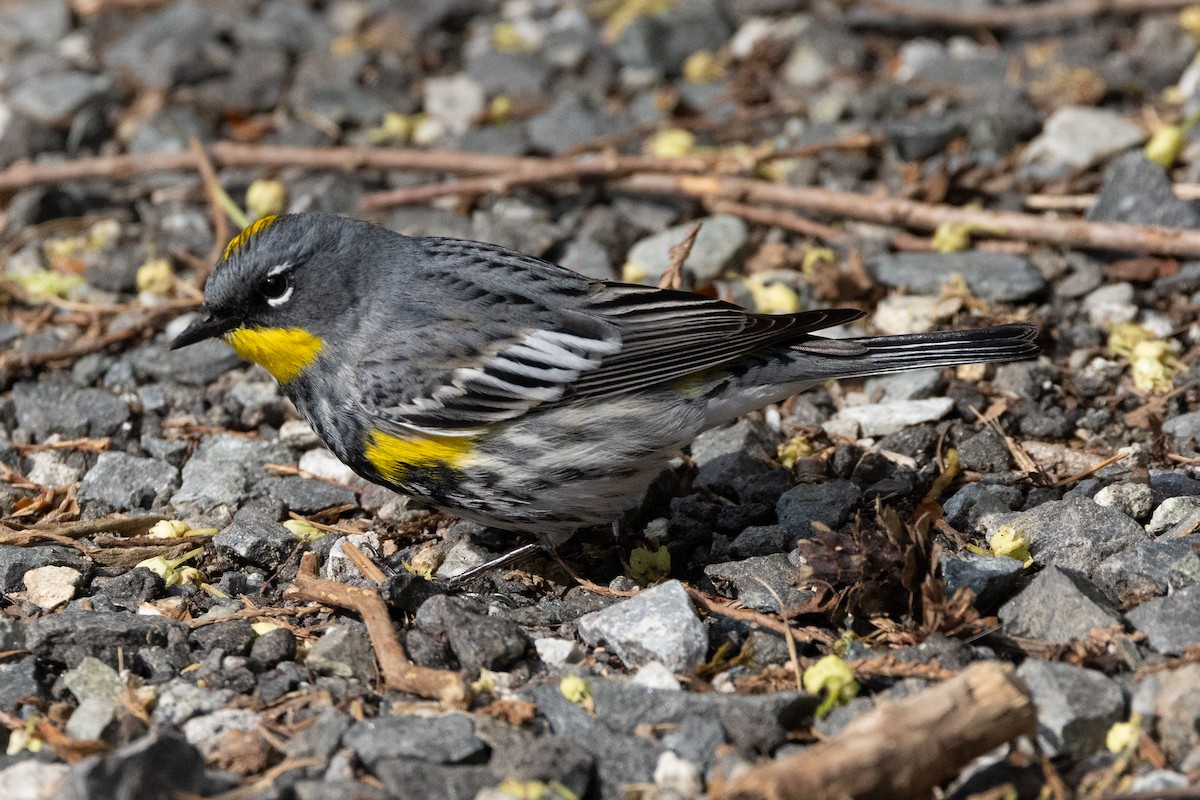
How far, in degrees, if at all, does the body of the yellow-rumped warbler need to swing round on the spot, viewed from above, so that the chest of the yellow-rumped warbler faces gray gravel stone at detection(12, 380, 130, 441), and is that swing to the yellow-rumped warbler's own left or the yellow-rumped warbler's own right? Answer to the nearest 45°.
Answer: approximately 45° to the yellow-rumped warbler's own right

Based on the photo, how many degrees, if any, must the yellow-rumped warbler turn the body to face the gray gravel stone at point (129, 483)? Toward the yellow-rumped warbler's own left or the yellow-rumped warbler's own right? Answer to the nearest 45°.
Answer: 0° — it already faces it

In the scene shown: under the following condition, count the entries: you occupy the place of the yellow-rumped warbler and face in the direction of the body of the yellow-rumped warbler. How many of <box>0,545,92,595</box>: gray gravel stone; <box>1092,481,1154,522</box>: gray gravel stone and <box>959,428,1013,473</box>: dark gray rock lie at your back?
2

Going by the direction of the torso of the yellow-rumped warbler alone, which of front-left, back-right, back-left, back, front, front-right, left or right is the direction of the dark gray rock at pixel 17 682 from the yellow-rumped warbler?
front-left

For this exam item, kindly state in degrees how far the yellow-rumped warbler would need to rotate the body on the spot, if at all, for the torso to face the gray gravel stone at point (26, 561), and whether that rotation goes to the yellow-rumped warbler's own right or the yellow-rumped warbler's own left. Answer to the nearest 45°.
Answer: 0° — it already faces it

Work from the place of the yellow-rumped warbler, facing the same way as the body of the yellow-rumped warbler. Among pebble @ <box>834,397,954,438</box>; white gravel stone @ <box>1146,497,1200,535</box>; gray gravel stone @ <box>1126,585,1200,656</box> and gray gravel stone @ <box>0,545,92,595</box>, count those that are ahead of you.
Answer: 1

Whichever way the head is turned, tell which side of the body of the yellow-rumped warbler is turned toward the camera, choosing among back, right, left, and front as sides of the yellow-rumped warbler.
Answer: left

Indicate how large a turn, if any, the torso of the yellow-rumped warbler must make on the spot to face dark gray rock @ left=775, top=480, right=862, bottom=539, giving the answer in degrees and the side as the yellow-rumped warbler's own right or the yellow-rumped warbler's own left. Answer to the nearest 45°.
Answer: approximately 180°

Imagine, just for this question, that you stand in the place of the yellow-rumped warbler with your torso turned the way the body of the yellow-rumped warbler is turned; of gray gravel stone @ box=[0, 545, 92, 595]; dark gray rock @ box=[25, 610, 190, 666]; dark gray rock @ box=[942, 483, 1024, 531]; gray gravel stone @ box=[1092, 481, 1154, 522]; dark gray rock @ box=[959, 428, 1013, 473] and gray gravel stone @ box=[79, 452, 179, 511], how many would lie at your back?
3

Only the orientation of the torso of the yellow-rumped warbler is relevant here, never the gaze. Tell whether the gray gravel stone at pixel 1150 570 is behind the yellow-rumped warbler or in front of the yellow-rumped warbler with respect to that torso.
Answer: behind

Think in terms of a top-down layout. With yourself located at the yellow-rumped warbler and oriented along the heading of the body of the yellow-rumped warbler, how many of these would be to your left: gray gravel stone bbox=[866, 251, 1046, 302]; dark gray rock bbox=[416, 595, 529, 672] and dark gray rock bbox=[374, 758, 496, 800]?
2

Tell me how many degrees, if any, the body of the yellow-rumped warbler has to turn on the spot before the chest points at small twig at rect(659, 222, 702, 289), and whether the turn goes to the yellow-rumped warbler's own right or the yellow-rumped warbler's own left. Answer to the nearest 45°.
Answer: approximately 135° to the yellow-rumped warbler's own right

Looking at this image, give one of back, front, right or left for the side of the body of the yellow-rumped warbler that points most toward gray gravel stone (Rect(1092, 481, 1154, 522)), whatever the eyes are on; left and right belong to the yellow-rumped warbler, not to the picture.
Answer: back
